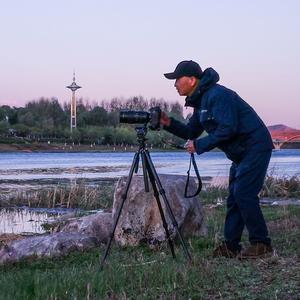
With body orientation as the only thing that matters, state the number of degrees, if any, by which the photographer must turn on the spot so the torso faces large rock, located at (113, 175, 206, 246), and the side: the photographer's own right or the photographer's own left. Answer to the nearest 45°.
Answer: approximately 45° to the photographer's own right

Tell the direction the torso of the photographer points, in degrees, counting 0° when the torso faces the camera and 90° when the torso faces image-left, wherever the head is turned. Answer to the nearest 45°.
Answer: approximately 90°

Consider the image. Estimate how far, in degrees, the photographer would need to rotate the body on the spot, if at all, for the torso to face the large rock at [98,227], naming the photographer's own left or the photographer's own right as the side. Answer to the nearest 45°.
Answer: approximately 45° to the photographer's own right

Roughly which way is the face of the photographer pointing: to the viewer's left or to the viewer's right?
to the viewer's left

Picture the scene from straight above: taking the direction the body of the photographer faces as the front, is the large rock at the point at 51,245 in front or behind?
in front
